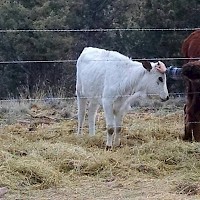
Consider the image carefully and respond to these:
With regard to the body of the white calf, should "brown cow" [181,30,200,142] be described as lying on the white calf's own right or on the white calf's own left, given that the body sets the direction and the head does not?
on the white calf's own left

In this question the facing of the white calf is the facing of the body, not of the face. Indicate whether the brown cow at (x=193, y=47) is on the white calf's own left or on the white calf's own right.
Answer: on the white calf's own left

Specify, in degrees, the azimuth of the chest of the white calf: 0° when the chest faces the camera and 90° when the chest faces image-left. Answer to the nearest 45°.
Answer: approximately 315°
